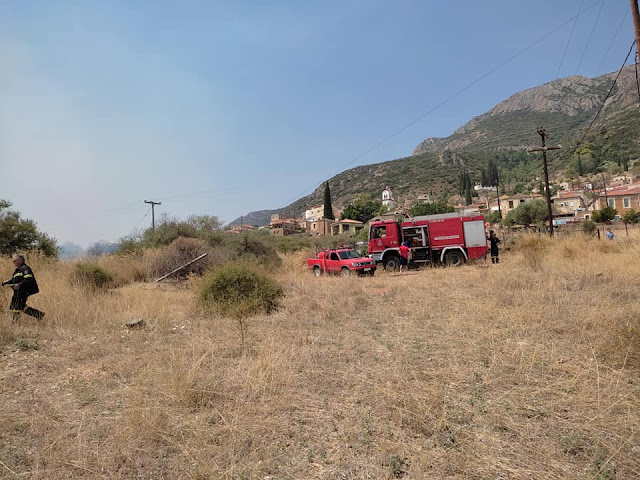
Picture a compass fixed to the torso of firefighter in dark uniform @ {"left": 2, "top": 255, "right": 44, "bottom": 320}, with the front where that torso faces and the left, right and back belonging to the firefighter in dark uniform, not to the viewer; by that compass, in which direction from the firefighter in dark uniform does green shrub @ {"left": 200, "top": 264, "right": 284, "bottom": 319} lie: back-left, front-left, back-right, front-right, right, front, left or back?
back

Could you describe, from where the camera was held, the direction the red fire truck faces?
facing to the left of the viewer

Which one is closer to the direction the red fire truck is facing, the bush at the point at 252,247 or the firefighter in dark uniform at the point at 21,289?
the bush

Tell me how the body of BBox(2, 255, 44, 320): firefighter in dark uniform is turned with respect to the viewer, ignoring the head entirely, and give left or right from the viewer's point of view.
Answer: facing to the left of the viewer

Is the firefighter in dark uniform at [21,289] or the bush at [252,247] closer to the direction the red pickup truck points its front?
the firefighter in dark uniform

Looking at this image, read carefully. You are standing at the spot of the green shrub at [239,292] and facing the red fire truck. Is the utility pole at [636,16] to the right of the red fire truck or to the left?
right
